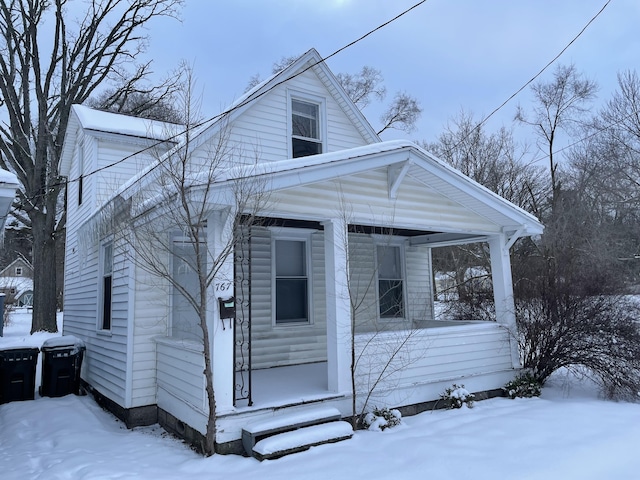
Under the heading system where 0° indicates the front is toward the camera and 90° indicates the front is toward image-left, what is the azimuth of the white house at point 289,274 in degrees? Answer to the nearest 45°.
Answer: approximately 315°

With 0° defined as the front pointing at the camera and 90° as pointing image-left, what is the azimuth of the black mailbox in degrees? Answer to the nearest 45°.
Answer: approximately 315°

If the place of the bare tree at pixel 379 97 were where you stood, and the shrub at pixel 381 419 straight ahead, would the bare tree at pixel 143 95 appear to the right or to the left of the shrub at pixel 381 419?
right

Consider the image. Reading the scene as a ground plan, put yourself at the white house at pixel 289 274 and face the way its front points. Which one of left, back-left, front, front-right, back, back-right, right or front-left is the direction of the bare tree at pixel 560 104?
left

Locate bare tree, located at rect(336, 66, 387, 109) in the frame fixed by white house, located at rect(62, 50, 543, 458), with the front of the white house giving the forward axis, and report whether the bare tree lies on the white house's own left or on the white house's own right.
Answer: on the white house's own left

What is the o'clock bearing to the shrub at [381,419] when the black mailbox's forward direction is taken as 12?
The shrub is roughly at 10 o'clock from the black mailbox.

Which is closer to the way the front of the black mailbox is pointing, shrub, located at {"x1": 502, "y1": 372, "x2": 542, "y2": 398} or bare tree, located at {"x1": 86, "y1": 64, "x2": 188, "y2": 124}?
the shrub

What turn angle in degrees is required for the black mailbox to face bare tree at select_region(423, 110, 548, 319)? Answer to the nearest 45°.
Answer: approximately 90° to its left

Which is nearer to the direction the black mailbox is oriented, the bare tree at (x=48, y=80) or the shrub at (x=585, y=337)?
the shrub

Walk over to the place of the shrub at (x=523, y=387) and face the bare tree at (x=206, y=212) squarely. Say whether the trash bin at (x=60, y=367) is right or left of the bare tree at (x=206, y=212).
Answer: right

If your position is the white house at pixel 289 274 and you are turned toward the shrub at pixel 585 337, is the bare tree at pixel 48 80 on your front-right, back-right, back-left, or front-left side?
back-left

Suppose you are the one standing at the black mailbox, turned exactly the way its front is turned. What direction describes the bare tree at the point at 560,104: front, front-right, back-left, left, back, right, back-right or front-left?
left

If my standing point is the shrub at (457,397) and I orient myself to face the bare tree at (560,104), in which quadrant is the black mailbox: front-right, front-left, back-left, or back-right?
back-left
